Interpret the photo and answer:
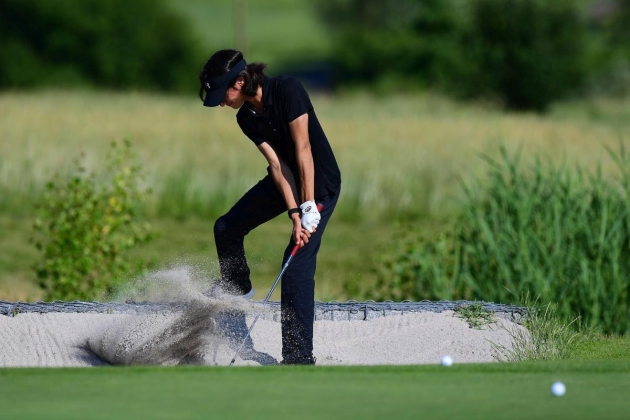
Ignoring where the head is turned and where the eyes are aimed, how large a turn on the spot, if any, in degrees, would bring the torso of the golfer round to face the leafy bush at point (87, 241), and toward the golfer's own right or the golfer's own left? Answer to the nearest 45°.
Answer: approximately 90° to the golfer's own right

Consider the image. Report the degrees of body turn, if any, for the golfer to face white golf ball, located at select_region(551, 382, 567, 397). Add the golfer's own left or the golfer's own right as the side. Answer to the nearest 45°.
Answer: approximately 90° to the golfer's own left

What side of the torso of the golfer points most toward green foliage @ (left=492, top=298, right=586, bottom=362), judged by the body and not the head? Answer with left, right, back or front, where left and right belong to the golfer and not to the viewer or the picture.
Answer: back

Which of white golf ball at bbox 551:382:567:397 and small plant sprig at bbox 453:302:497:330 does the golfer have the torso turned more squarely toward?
the white golf ball

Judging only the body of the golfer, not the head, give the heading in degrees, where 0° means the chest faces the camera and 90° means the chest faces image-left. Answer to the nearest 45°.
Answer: approximately 45°

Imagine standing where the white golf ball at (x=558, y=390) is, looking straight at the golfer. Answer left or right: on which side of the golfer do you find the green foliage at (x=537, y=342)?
right

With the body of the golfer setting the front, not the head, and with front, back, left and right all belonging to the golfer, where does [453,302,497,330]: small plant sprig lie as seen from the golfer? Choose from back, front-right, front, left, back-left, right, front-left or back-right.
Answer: back
